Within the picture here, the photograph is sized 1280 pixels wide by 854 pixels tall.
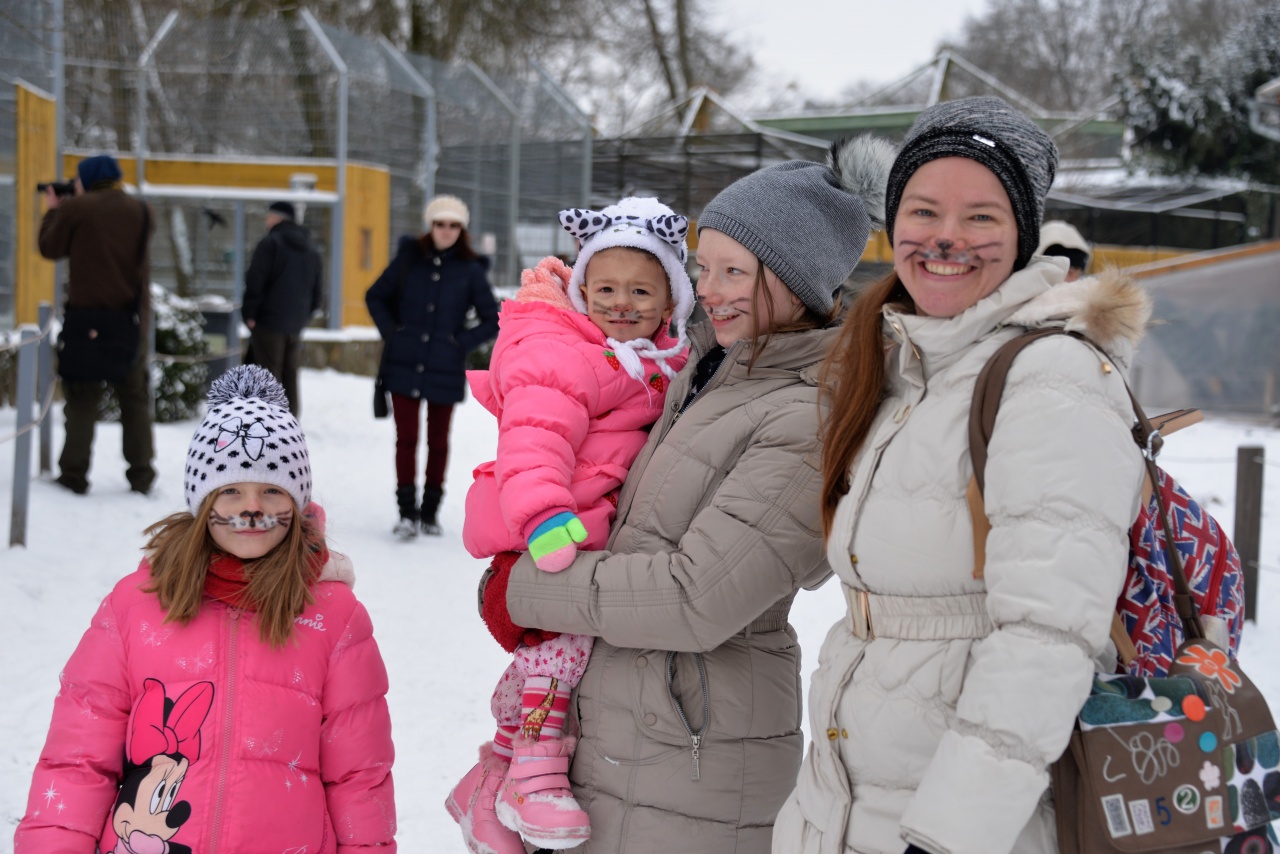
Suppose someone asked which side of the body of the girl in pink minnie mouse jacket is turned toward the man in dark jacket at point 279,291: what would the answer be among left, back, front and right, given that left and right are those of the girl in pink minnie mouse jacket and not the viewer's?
back

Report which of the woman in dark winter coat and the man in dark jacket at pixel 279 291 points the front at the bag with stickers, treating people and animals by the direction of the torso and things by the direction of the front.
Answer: the woman in dark winter coat

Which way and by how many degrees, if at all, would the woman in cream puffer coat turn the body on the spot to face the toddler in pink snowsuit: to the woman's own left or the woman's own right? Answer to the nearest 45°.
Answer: approximately 90° to the woman's own right

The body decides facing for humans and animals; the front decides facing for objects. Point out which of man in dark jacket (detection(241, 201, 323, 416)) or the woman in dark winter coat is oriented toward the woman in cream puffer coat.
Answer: the woman in dark winter coat

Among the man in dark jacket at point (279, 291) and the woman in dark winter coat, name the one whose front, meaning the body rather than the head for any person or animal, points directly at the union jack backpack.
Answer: the woman in dark winter coat

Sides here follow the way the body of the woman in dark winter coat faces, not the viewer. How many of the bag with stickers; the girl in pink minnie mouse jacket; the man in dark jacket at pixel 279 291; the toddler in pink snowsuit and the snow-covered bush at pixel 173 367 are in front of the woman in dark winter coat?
3

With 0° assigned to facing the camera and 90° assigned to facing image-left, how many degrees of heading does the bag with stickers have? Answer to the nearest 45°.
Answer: approximately 315°

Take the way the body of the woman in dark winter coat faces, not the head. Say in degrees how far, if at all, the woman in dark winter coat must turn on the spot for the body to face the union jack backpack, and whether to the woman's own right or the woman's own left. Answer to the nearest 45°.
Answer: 0° — they already face it
